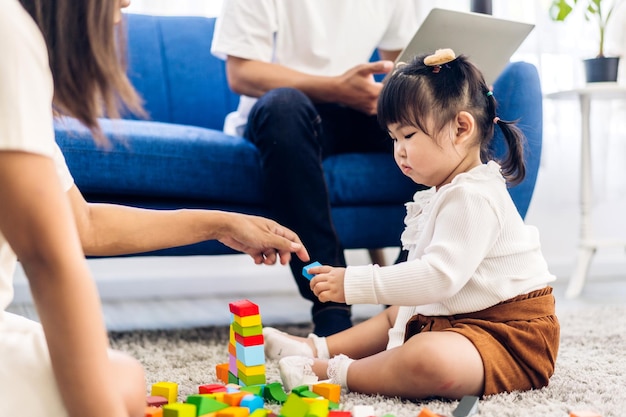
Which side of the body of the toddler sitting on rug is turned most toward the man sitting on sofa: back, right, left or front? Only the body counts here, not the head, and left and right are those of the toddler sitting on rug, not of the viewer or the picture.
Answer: right

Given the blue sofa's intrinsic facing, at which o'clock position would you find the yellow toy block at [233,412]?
The yellow toy block is roughly at 12 o'clock from the blue sofa.

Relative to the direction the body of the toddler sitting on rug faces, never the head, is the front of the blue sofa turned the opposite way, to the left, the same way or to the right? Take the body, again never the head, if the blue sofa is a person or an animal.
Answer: to the left

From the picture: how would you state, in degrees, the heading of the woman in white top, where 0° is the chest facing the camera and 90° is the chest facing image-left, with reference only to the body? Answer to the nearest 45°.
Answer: approximately 270°

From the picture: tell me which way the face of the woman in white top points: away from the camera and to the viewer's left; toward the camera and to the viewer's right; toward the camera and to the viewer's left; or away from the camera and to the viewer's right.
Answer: away from the camera and to the viewer's right

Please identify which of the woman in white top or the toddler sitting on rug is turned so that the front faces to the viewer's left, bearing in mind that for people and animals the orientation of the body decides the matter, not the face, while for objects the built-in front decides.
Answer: the toddler sitting on rug

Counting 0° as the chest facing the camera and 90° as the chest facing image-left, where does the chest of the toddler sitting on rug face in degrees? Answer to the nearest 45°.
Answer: approximately 90°

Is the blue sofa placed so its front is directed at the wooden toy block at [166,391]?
yes
